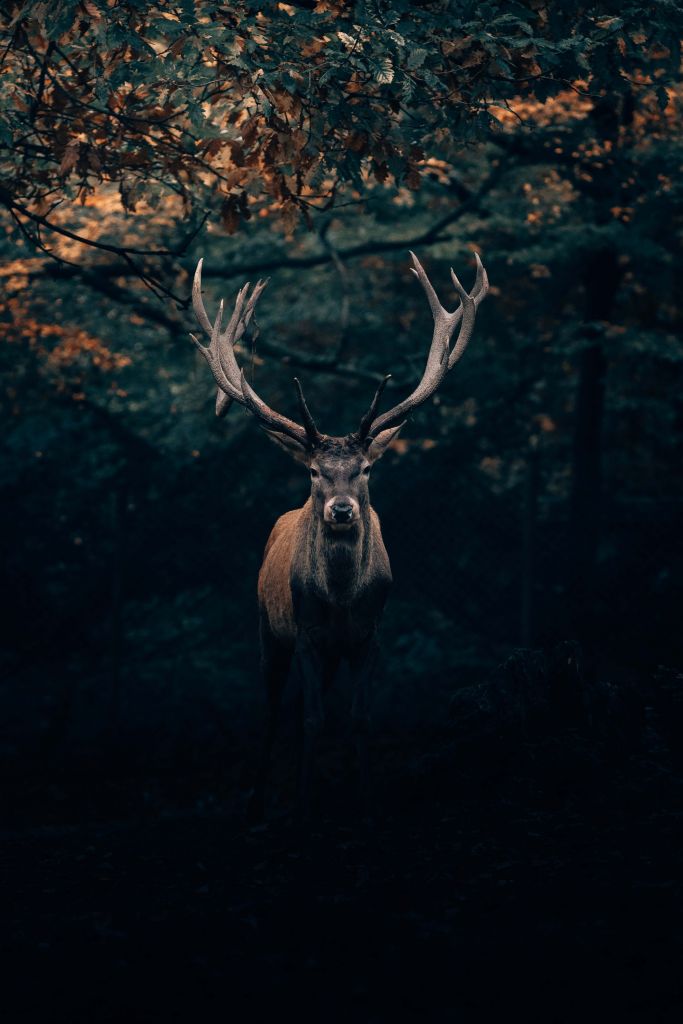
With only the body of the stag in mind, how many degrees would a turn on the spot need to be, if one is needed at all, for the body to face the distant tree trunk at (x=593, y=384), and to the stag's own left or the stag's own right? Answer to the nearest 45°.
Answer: approximately 135° to the stag's own left

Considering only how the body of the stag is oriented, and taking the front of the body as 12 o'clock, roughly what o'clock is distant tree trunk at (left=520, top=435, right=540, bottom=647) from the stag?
The distant tree trunk is roughly at 7 o'clock from the stag.

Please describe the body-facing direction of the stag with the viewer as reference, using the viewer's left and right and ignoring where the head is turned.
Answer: facing the viewer
